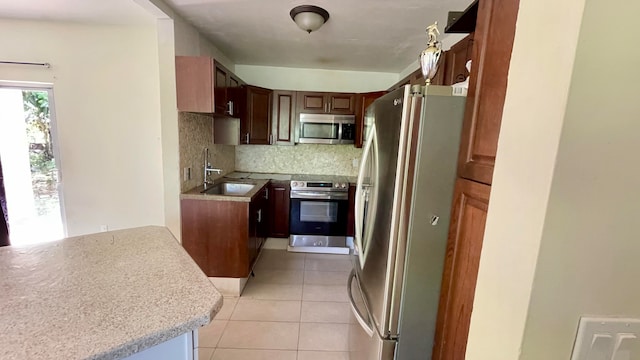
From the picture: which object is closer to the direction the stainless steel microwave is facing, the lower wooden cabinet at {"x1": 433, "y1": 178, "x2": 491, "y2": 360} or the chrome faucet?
the lower wooden cabinet

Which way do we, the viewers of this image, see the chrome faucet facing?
facing to the right of the viewer

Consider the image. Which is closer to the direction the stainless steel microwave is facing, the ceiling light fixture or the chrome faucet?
the ceiling light fixture

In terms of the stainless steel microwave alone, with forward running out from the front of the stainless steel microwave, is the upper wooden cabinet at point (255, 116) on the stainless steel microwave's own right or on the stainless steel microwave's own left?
on the stainless steel microwave's own right

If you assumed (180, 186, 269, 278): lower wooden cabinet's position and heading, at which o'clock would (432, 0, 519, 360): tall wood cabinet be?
The tall wood cabinet is roughly at 2 o'clock from the lower wooden cabinet.

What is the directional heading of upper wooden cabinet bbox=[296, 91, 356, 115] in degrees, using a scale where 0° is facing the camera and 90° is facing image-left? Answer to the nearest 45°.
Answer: approximately 0°

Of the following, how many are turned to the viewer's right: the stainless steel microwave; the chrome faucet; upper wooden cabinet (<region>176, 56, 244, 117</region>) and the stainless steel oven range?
2

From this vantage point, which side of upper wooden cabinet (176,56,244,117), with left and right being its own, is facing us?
right

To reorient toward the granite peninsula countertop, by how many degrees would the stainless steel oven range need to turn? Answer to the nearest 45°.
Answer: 0° — it already faces it

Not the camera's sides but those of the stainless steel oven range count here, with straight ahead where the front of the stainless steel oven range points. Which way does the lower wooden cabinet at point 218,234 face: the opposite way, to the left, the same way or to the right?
to the left
